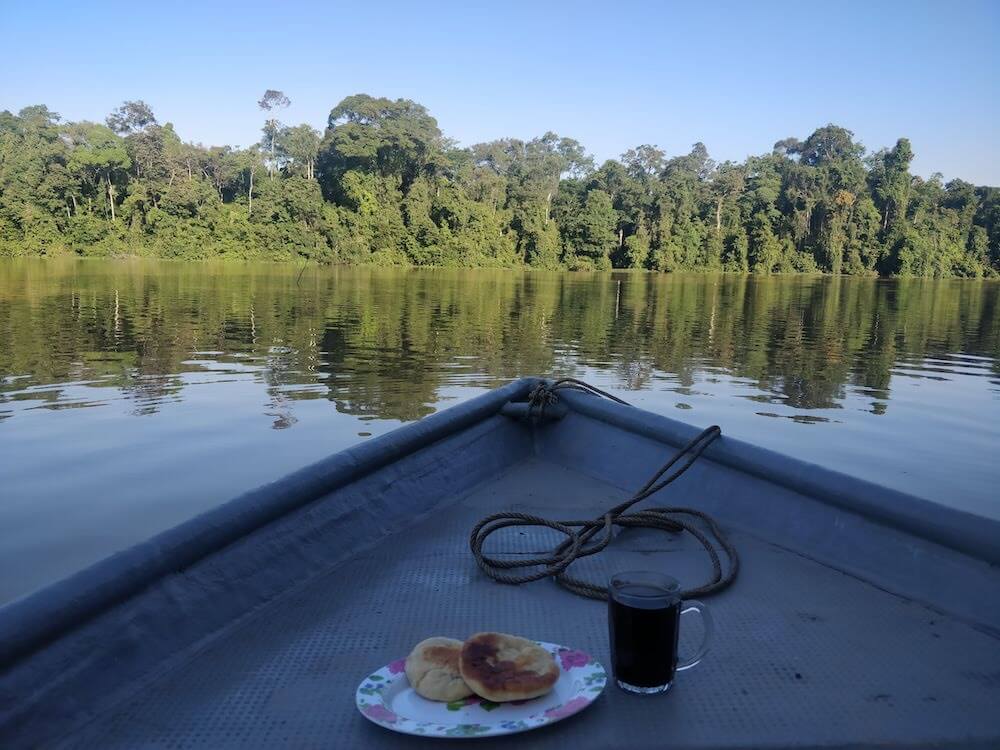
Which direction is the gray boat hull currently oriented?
away from the camera

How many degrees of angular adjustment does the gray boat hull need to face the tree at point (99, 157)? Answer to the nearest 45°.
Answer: approximately 45° to its left

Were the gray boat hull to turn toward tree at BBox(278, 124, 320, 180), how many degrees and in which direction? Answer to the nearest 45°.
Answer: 0° — it already faces it
